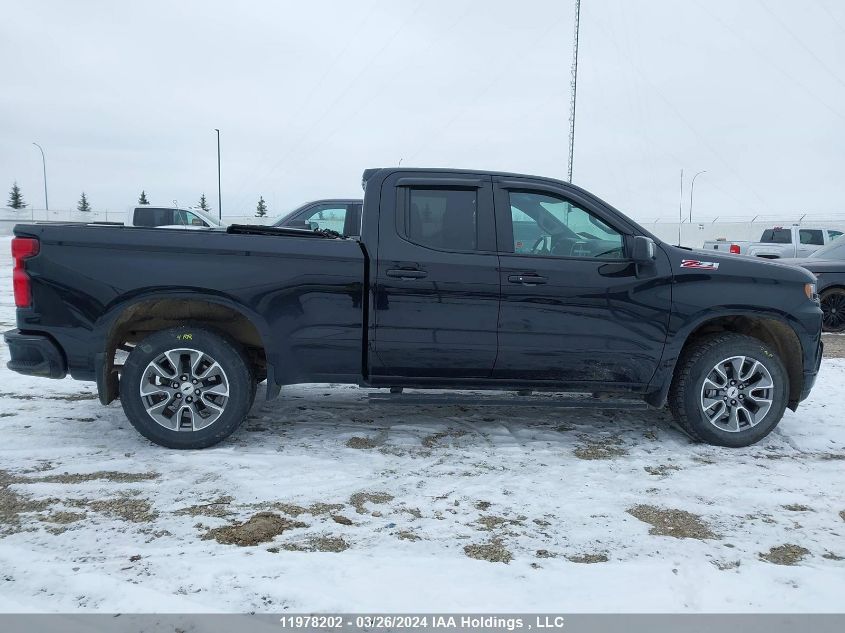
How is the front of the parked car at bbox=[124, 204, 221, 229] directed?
to the viewer's right

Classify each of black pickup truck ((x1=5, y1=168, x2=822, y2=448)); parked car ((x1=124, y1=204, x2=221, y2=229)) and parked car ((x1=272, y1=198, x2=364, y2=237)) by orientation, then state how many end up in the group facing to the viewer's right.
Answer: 2

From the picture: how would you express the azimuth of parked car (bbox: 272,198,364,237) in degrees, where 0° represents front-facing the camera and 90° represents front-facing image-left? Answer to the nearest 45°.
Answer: approximately 90°

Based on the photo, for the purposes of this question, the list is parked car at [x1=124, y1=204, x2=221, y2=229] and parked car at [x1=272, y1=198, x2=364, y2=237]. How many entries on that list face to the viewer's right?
1

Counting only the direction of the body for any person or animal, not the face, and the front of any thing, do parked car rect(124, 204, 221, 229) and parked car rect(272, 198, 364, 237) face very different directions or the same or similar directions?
very different directions

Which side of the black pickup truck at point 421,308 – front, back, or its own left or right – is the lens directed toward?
right

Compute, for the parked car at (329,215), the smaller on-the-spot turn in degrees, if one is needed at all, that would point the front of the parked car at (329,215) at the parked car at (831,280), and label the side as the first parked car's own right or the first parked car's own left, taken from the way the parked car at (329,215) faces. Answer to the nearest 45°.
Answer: approximately 180°

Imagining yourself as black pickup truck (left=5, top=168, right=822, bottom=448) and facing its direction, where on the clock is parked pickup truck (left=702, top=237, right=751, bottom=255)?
The parked pickup truck is roughly at 10 o'clock from the black pickup truck.

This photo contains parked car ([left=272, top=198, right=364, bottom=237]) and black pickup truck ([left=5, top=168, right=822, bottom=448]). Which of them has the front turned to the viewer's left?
the parked car

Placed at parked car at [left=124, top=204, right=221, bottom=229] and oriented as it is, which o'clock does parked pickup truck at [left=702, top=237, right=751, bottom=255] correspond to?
parked pickup truck at [left=702, top=237, right=751, bottom=255] is roughly at 1 o'clock from parked car at [left=124, top=204, right=221, bottom=229].

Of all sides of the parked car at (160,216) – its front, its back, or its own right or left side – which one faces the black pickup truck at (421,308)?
right

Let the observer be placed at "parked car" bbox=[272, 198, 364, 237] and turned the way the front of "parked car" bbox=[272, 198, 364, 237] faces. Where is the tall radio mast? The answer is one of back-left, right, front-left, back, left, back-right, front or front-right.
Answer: back-right
